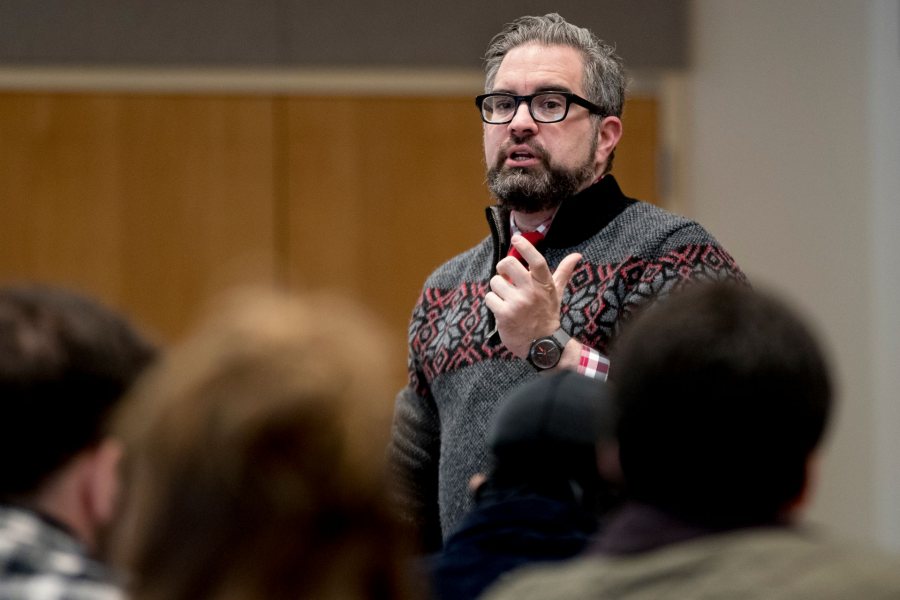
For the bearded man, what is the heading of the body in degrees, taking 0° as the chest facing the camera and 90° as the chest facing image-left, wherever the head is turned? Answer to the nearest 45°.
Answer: approximately 45°

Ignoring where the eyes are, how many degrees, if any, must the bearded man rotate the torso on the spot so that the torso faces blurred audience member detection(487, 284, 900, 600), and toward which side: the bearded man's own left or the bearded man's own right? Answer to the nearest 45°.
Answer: approximately 45° to the bearded man's own left

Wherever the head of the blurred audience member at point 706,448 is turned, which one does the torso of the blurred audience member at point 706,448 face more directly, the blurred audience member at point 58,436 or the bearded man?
the bearded man

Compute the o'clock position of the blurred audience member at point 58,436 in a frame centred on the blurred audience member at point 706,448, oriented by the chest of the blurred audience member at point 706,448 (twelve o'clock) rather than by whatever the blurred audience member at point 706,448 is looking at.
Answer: the blurred audience member at point 58,436 is roughly at 9 o'clock from the blurred audience member at point 706,448.

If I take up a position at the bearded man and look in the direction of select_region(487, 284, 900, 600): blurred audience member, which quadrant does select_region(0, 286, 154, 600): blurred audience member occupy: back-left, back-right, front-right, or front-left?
front-right

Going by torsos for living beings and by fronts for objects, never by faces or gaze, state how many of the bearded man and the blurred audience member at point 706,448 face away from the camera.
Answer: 1

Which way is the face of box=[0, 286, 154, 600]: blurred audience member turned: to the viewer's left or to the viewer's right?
to the viewer's right

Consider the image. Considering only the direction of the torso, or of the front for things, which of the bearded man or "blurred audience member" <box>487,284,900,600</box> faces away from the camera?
the blurred audience member

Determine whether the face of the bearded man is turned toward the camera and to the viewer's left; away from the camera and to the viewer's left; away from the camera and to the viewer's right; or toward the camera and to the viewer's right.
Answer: toward the camera and to the viewer's left

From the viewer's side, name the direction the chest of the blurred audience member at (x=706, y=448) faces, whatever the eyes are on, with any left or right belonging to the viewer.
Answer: facing away from the viewer

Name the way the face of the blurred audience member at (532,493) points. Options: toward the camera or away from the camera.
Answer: away from the camera

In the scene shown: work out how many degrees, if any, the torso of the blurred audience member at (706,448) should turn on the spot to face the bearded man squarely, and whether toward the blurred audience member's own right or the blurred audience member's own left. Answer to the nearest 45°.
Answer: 0° — they already face them
